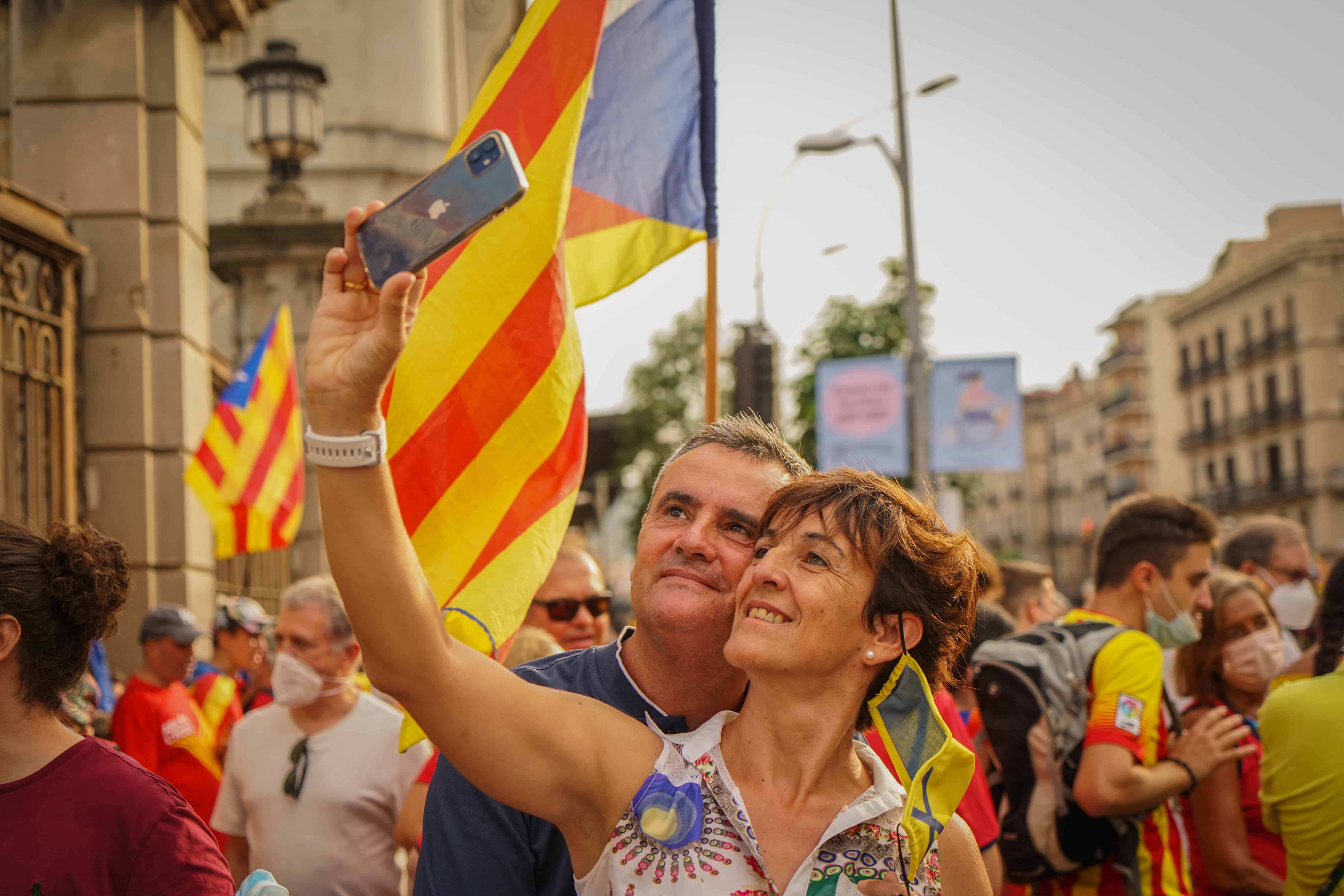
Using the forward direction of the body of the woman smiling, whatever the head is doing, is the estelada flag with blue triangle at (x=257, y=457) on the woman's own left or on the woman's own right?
on the woman's own right

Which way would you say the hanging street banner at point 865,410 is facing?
toward the camera

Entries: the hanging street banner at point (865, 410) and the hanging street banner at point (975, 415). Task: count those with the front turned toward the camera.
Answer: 2

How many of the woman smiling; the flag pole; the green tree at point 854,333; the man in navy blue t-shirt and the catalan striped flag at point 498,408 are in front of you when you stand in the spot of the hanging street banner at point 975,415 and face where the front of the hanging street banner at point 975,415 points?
4

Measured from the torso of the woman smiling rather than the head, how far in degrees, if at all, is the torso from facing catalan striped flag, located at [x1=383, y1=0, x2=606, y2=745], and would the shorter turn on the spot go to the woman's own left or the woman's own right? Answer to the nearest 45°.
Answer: approximately 90° to the woman's own right

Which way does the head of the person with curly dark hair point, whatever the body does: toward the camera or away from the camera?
away from the camera

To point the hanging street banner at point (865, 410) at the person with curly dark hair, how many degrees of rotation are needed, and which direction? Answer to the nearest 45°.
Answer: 0° — it already faces them

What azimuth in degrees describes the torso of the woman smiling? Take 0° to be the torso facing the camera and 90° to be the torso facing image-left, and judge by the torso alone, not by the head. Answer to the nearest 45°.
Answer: approximately 45°

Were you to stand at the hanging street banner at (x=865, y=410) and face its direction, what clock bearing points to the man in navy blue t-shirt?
The man in navy blue t-shirt is roughly at 12 o'clock from the hanging street banner.

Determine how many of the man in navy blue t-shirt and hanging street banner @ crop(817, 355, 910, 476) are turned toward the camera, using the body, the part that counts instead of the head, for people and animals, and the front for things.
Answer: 2

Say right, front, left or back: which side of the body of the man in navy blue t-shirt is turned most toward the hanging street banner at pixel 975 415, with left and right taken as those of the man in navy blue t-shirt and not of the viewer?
back

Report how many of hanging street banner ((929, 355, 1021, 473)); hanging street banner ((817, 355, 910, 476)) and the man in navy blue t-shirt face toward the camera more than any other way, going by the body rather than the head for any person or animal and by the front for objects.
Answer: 3

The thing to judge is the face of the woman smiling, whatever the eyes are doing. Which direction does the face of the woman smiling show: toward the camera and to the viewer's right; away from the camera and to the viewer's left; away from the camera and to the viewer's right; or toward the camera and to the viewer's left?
toward the camera and to the viewer's left
